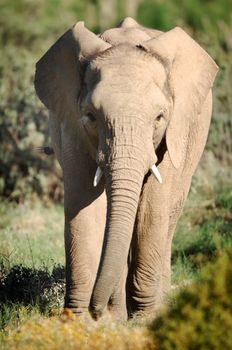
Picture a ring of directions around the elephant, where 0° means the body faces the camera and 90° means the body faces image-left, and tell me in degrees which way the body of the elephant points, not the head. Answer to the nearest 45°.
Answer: approximately 0°
